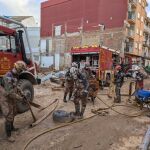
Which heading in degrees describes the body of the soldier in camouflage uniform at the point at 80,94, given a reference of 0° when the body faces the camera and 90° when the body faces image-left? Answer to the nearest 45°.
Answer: approximately 45°

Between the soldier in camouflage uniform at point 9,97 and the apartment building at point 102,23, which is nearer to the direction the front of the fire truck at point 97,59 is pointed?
the apartment building

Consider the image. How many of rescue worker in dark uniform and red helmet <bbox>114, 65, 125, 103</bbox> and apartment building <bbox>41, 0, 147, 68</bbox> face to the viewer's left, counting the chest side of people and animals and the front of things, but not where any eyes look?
1

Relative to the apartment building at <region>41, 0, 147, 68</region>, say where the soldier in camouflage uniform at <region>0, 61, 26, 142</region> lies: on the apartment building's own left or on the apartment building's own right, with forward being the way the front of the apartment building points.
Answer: on the apartment building's own right

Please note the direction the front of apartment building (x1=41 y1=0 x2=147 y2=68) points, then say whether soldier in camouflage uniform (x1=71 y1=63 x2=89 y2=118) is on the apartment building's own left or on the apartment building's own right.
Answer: on the apartment building's own right

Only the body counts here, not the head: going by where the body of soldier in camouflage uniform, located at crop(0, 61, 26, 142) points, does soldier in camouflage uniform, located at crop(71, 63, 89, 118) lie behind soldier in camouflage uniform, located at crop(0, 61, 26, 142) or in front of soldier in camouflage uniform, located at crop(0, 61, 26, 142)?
in front

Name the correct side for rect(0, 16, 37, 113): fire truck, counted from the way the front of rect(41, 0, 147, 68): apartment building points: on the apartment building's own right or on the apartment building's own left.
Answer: on the apartment building's own right

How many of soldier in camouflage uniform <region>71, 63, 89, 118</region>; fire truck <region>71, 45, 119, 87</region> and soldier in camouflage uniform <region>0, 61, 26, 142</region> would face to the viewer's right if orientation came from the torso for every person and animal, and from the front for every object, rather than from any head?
1

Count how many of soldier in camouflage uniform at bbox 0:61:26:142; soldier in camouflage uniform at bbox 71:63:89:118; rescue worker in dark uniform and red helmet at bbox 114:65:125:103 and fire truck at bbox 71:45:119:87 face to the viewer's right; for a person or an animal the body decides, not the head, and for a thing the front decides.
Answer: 1

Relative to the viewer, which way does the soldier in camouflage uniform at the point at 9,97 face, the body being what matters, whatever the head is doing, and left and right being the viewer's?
facing to the right of the viewer
